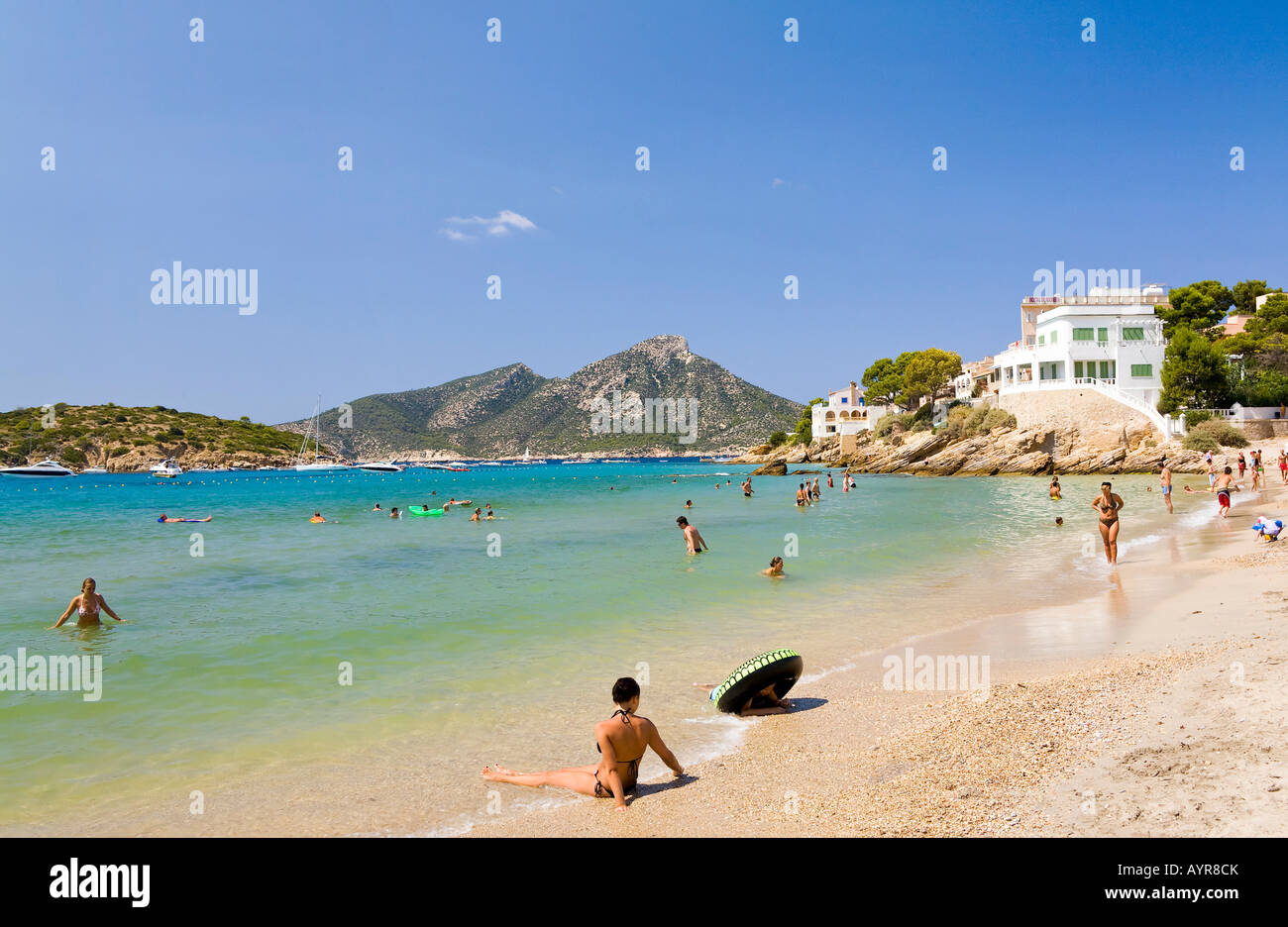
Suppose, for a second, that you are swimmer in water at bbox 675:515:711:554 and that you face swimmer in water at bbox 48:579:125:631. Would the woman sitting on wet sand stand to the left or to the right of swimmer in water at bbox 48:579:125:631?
left

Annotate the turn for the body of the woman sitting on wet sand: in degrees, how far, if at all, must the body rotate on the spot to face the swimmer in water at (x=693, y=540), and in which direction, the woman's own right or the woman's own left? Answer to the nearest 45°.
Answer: approximately 45° to the woman's own right

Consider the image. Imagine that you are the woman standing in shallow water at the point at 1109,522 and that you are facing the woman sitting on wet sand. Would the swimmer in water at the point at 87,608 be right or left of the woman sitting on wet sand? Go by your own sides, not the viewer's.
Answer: right

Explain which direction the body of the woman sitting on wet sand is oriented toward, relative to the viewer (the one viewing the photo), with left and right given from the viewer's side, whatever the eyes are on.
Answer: facing away from the viewer and to the left of the viewer

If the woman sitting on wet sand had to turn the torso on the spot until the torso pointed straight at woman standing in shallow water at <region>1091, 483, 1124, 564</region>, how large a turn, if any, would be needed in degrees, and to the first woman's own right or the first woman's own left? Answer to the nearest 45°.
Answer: approximately 90° to the first woman's own right

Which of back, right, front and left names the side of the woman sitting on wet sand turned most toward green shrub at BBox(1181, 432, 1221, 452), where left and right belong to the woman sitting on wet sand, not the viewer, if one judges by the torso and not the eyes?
right

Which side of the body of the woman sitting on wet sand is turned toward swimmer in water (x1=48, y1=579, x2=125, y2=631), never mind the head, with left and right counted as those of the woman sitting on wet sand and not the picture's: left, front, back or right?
front

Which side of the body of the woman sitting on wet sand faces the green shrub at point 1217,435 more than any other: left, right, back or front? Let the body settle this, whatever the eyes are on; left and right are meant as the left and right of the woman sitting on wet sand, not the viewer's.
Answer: right
